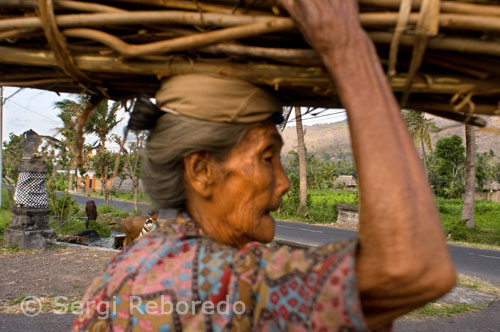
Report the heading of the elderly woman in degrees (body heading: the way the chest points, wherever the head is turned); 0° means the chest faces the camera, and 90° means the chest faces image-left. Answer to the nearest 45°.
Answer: approximately 270°

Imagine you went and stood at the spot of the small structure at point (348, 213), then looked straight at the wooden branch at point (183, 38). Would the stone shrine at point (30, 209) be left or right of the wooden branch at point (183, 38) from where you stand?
right

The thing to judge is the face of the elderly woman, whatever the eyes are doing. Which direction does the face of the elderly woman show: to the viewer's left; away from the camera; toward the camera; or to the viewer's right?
to the viewer's right

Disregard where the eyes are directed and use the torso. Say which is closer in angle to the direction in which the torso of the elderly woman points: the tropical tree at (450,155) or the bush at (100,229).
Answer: the tropical tree
